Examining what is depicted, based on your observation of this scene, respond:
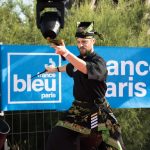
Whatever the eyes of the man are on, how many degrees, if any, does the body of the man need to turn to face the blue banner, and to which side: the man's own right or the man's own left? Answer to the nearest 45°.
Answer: approximately 135° to the man's own right

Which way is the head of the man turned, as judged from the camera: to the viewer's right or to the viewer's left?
to the viewer's left

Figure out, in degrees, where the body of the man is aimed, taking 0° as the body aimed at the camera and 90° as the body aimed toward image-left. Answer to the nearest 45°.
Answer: approximately 45°
